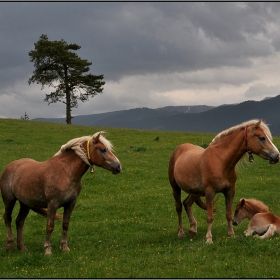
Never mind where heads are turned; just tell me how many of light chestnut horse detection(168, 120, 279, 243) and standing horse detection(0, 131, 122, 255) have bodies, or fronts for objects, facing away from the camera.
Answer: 0

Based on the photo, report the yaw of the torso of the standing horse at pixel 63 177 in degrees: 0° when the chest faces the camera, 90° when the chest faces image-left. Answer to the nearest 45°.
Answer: approximately 315°

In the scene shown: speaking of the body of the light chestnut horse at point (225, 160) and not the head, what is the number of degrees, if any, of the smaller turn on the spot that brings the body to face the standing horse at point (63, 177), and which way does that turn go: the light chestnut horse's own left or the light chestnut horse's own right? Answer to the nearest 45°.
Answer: approximately 135° to the light chestnut horse's own right

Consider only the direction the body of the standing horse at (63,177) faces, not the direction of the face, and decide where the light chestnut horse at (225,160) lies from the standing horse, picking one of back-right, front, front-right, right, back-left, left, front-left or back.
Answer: front-left
